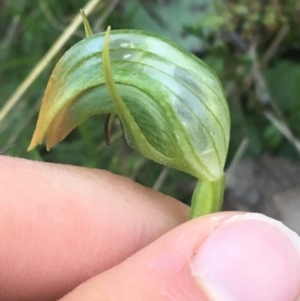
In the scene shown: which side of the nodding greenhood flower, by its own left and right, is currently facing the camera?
left
